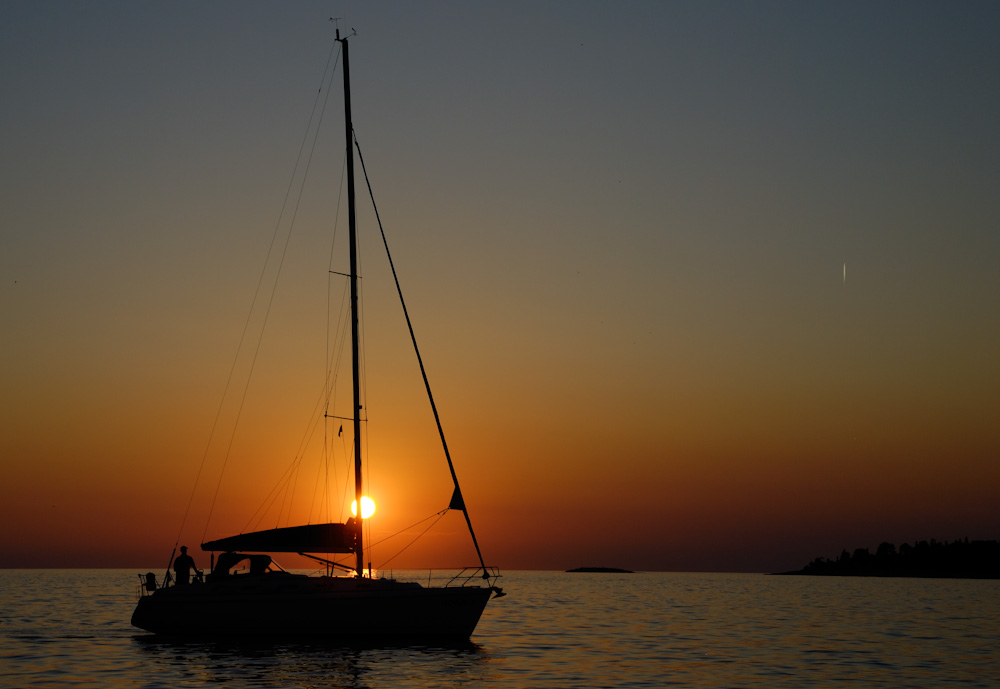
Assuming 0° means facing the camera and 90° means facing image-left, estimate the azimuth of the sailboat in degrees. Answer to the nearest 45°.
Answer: approximately 270°
